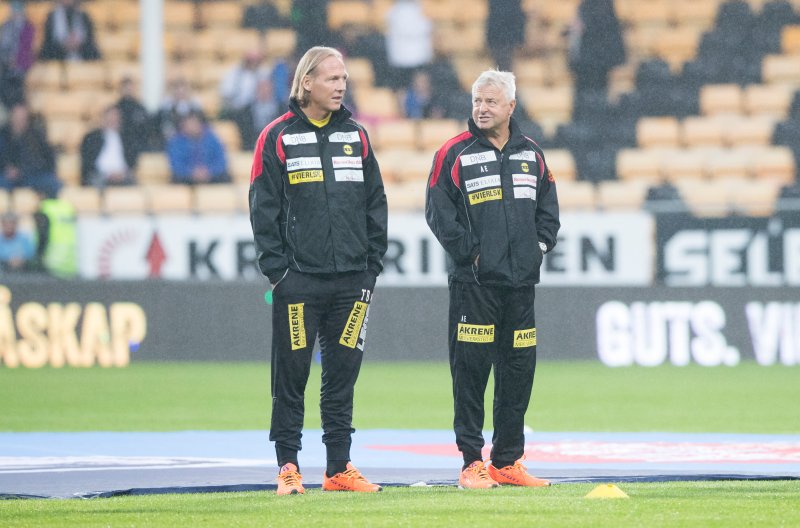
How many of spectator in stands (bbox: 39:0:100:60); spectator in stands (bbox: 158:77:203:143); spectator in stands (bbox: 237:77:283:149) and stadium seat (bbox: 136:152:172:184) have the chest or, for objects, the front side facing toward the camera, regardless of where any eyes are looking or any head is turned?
4

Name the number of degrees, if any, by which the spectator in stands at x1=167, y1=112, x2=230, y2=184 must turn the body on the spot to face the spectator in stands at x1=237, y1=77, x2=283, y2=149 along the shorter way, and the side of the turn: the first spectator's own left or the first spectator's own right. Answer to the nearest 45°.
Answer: approximately 135° to the first spectator's own left

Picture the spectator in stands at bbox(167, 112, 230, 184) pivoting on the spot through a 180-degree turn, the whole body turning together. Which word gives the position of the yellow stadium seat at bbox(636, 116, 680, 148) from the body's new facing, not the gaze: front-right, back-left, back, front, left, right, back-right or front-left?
right

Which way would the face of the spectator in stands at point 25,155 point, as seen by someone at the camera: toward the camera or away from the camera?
toward the camera

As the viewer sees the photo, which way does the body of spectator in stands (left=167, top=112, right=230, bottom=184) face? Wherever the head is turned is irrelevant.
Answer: toward the camera

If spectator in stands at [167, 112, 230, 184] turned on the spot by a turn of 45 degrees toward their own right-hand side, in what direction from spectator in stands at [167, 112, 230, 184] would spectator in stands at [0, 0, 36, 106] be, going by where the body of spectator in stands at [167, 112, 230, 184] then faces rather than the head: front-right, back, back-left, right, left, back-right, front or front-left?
right

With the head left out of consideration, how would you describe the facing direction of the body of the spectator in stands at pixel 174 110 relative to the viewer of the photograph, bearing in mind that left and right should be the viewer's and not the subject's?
facing the viewer

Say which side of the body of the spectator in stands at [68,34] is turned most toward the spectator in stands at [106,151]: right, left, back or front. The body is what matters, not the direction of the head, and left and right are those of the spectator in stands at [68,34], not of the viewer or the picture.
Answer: front

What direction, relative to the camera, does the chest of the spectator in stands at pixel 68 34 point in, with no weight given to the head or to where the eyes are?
toward the camera

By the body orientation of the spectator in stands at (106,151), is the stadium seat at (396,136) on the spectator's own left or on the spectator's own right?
on the spectator's own left

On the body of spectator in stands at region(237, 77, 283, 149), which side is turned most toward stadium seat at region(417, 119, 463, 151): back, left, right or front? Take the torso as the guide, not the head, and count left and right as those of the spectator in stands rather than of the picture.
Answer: left

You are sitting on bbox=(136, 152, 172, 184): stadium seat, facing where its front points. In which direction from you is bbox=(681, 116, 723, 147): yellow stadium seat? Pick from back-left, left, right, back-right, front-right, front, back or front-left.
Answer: left

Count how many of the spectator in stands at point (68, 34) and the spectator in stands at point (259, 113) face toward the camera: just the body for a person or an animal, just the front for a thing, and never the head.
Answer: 2

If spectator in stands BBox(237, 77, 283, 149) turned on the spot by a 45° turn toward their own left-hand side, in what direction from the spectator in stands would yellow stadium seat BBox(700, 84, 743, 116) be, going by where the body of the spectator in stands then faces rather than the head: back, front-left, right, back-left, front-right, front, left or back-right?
front-left

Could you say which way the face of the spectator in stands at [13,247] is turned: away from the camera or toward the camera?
toward the camera

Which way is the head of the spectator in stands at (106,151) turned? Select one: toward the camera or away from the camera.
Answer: toward the camera

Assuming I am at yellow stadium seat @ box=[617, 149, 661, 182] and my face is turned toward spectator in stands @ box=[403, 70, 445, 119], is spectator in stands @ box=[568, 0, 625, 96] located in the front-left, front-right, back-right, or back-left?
front-right
